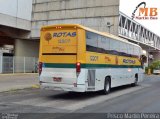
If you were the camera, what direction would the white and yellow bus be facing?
facing away from the viewer and to the right of the viewer

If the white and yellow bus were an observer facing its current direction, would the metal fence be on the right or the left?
on its left

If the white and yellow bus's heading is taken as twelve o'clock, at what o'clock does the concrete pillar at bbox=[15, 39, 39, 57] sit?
The concrete pillar is roughly at 10 o'clock from the white and yellow bus.
